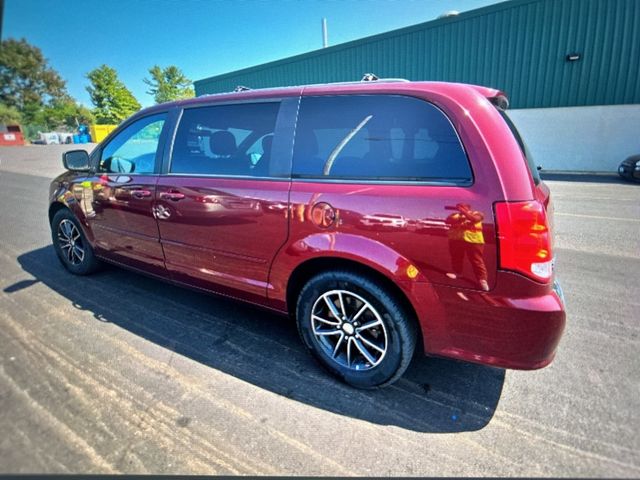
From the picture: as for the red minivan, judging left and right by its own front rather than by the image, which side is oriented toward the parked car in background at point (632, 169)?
right

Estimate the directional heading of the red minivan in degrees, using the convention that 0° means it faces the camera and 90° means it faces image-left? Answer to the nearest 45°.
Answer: approximately 135°

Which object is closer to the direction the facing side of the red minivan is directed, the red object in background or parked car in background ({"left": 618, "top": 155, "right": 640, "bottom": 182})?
the red object in background

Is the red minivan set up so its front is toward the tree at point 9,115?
yes

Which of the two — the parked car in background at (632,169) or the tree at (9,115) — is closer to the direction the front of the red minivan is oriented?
the tree

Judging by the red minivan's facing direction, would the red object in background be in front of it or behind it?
in front
